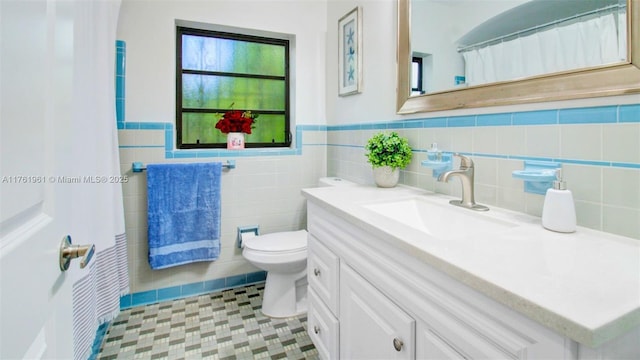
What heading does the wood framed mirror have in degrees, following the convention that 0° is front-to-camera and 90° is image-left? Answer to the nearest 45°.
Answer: approximately 45°

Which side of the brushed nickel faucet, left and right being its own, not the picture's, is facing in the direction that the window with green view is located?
right

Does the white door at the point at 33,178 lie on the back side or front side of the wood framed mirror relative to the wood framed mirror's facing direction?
on the front side

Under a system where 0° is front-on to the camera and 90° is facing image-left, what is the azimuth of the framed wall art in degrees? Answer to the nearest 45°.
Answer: approximately 45°

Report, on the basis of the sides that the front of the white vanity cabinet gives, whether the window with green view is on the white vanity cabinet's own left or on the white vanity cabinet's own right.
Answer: on the white vanity cabinet's own right

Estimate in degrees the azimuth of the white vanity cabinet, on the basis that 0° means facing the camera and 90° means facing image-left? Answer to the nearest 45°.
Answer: approximately 45°

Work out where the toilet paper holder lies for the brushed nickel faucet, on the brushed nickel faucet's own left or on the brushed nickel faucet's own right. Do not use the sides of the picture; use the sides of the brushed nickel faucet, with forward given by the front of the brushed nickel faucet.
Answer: on the brushed nickel faucet's own right
